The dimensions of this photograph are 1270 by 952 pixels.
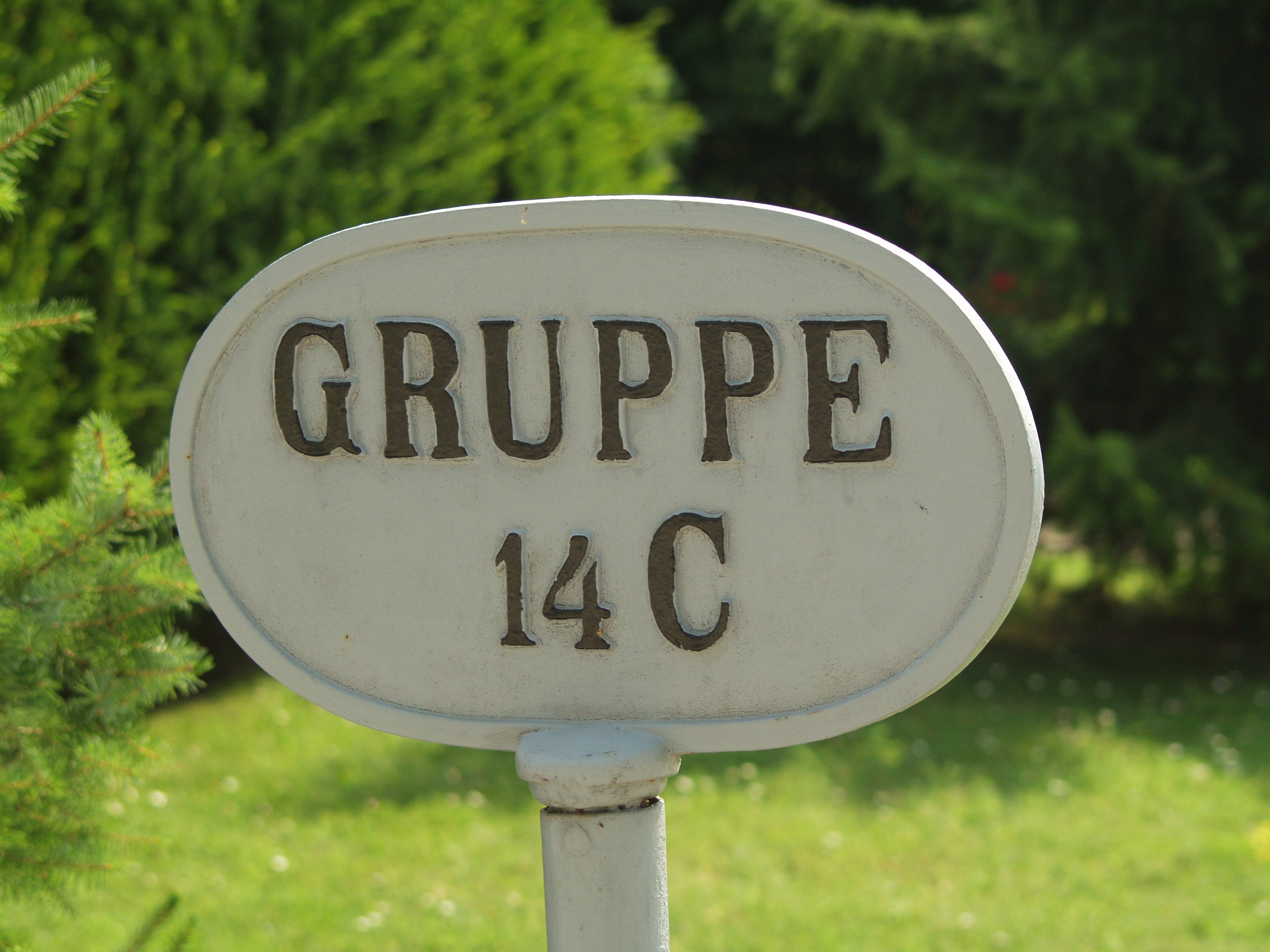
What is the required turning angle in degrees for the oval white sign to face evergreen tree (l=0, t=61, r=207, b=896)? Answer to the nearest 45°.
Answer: approximately 135° to its right

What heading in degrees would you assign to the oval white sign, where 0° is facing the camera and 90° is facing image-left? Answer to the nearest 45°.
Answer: approximately 0°

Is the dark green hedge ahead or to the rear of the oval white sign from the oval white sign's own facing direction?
to the rear
